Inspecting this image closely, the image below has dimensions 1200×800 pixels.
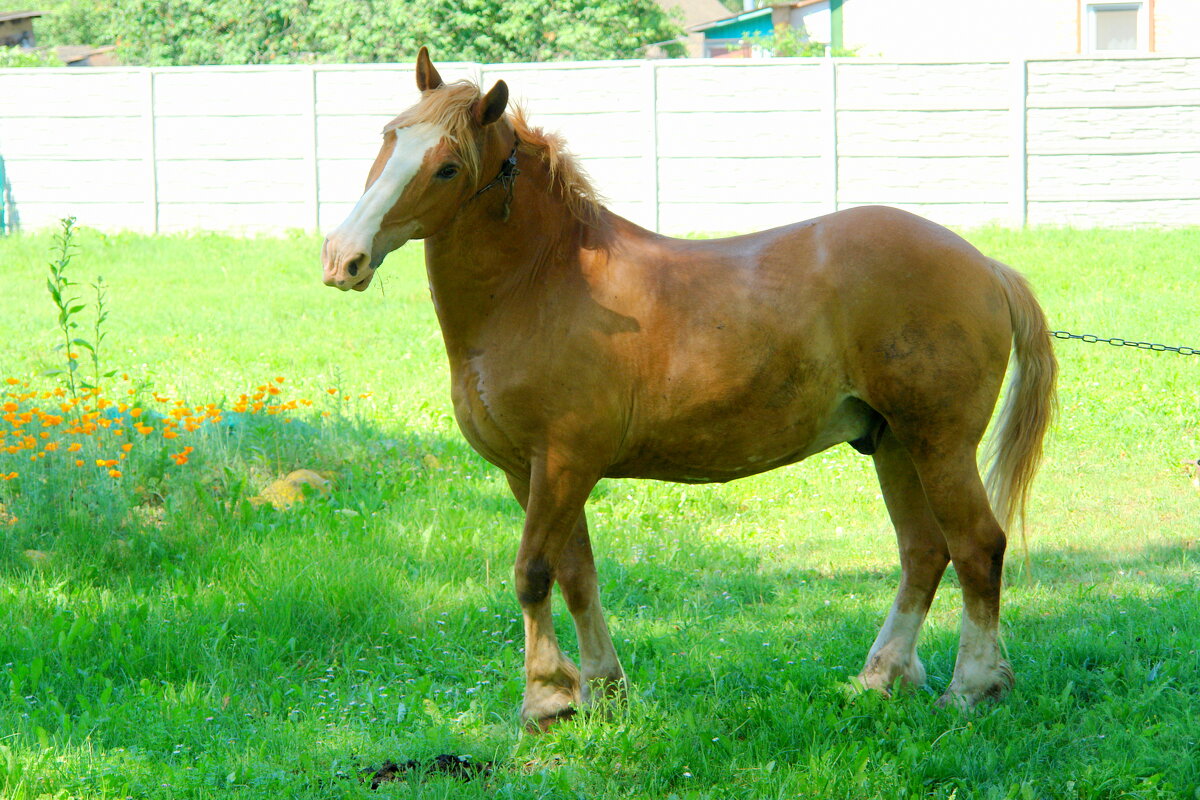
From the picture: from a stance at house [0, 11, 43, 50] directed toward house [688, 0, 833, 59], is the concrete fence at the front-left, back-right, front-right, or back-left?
front-right

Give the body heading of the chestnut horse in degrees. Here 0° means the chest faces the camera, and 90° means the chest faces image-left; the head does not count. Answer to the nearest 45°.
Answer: approximately 90°

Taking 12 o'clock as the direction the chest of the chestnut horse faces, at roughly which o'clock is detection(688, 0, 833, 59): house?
The house is roughly at 3 o'clock from the chestnut horse.

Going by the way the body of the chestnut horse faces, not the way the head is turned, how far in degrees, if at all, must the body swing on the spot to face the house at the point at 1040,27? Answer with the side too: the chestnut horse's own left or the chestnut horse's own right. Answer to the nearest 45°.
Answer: approximately 90° to the chestnut horse's own right

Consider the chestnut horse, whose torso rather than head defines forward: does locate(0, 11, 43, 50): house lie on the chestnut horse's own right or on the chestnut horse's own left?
on the chestnut horse's own right

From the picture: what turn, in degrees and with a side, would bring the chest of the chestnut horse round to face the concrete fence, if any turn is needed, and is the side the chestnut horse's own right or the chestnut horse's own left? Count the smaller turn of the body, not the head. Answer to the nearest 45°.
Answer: approximately 90° to the chestnut horse's own right
